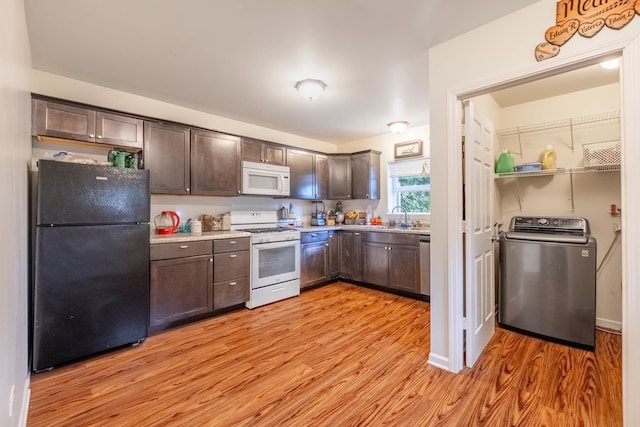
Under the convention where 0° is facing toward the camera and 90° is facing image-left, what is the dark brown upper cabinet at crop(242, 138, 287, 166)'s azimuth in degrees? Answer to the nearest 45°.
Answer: approximately 315°

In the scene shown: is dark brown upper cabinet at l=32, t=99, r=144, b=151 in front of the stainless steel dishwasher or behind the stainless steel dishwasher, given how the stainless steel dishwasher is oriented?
in front

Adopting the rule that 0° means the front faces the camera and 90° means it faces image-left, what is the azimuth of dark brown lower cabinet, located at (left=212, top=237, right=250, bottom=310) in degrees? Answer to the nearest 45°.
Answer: approximately 315°

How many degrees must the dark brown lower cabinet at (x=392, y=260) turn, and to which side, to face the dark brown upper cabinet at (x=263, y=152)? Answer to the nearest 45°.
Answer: approximately 45° to its right

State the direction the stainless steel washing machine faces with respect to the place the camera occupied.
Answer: facing the viewer

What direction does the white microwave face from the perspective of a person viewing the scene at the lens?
facing the viewer and to the right of the viewer

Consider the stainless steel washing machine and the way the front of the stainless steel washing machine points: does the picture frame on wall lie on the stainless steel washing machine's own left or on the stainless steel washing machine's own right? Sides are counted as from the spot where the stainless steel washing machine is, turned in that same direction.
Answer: on the stainless steel washing machine's own right

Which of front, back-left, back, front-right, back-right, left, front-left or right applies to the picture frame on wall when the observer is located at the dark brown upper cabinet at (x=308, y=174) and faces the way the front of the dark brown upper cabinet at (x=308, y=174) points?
front-left

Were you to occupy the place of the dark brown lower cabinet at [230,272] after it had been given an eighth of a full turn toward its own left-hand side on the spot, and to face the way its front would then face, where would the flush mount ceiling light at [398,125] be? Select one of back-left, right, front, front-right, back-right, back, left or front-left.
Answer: front
